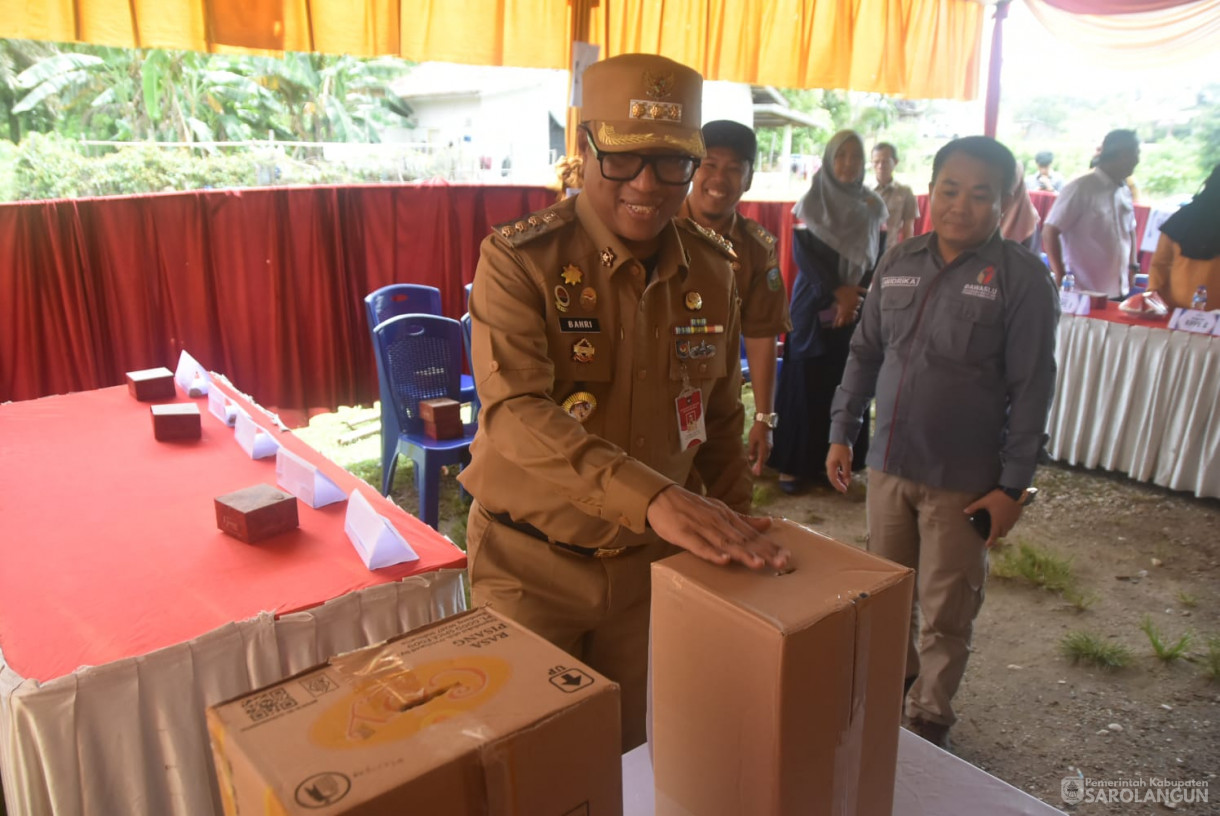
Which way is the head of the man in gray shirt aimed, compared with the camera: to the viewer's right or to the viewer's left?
to the viewer's left

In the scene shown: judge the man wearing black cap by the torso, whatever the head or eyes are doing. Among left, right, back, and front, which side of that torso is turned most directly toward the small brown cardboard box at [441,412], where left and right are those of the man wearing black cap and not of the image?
right

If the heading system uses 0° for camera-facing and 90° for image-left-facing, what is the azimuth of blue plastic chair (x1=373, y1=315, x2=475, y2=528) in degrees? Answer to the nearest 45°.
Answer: approximately 315°

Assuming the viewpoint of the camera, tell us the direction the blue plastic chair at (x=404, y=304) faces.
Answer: facing the viewer and to the right of the viewer

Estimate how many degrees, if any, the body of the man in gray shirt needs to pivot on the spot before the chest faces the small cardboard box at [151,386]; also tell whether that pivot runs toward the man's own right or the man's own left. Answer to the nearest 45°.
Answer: approximately 45° to the man's own right

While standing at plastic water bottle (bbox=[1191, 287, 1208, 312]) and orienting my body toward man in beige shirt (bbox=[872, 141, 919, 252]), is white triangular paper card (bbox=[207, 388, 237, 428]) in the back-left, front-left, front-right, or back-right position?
front-left

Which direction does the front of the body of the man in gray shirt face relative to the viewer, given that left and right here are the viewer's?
facing the viewer and to the left of the viewer

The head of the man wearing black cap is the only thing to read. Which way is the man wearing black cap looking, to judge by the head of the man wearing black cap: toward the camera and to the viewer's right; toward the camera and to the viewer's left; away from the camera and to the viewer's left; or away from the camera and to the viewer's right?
toward the camera and to the viewer's left

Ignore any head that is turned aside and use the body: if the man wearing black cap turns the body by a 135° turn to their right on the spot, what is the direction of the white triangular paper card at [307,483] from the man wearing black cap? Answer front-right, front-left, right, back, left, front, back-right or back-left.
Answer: back-left

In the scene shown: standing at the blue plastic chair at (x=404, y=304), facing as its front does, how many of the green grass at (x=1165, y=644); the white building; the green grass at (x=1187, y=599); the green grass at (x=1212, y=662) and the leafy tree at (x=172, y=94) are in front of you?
3

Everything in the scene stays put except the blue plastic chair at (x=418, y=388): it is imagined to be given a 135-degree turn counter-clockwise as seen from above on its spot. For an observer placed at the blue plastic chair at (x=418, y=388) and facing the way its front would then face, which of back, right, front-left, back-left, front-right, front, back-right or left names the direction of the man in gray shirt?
back-right

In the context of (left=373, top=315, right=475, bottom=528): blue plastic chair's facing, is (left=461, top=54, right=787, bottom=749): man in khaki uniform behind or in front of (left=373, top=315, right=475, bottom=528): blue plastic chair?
in front

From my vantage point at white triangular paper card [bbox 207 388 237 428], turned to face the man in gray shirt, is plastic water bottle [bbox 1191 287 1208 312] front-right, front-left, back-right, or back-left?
front-left

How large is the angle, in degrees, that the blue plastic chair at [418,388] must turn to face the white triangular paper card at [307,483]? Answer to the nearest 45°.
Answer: approximately 45° to its right
